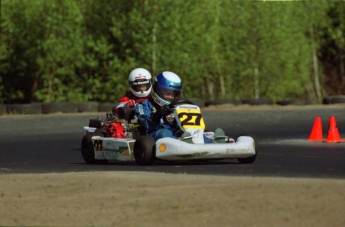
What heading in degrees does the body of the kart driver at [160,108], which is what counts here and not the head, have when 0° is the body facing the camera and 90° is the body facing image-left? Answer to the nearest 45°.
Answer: approximately 315°

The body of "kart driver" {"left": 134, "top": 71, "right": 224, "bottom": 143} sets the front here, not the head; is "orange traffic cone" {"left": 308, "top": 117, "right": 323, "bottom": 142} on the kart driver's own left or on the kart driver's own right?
on the kart driver's own left

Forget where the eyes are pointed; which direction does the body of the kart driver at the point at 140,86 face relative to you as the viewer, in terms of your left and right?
facing the viewer and to the right of the viewer

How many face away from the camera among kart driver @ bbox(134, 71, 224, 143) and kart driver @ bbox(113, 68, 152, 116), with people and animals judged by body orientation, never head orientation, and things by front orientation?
0

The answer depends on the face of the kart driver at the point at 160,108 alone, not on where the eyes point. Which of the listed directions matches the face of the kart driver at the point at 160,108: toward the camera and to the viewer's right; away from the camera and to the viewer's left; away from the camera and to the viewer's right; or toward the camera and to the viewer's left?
toward the camera and to the viewer's right

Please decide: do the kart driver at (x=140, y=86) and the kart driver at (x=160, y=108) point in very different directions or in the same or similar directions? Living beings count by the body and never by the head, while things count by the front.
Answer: same or similar directions

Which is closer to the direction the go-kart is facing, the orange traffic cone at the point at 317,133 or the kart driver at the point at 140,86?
the orange traffic cone

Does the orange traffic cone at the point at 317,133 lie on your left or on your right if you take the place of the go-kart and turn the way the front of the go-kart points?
on your left

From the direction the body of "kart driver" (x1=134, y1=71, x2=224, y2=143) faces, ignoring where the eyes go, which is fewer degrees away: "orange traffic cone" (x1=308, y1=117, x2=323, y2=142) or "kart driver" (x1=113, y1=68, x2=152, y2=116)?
the orange traffic cone

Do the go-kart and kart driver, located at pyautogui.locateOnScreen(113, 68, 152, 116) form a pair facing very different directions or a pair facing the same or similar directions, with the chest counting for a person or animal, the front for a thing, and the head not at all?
same or similar directions

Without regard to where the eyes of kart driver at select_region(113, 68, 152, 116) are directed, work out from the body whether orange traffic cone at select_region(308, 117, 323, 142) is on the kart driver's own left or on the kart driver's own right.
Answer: on the kart driver's own left
